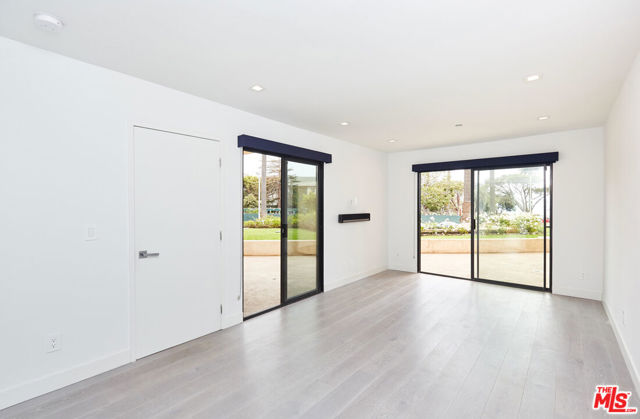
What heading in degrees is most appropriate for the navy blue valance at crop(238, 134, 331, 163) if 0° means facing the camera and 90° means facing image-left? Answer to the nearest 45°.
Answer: approximately 315°

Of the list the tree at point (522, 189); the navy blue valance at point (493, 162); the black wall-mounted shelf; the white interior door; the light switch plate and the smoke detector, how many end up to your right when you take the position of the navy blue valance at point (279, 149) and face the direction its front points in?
3

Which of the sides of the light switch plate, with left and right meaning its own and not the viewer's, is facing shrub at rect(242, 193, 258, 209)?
left

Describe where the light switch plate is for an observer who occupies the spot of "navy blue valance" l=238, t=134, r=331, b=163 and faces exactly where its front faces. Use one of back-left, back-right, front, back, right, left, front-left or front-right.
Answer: right

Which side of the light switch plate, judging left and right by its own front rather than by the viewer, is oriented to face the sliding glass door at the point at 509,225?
left

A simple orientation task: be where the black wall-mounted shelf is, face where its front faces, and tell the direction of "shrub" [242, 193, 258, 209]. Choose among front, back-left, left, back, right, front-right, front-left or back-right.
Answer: back-left

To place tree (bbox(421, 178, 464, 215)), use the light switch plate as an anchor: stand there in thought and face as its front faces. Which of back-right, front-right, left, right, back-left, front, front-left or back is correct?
left

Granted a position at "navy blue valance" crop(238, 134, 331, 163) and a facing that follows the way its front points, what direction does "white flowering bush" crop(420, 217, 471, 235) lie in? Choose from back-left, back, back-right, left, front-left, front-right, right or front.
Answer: left

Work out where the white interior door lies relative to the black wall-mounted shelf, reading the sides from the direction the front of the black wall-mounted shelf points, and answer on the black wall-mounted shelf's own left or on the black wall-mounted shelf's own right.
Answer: on the black wall-mounted shelf's own right

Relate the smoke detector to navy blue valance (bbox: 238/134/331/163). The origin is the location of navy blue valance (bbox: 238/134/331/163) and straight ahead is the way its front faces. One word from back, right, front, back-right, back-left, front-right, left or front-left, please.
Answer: right

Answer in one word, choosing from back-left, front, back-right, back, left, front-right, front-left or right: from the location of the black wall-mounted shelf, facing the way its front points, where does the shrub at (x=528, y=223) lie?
front-left
